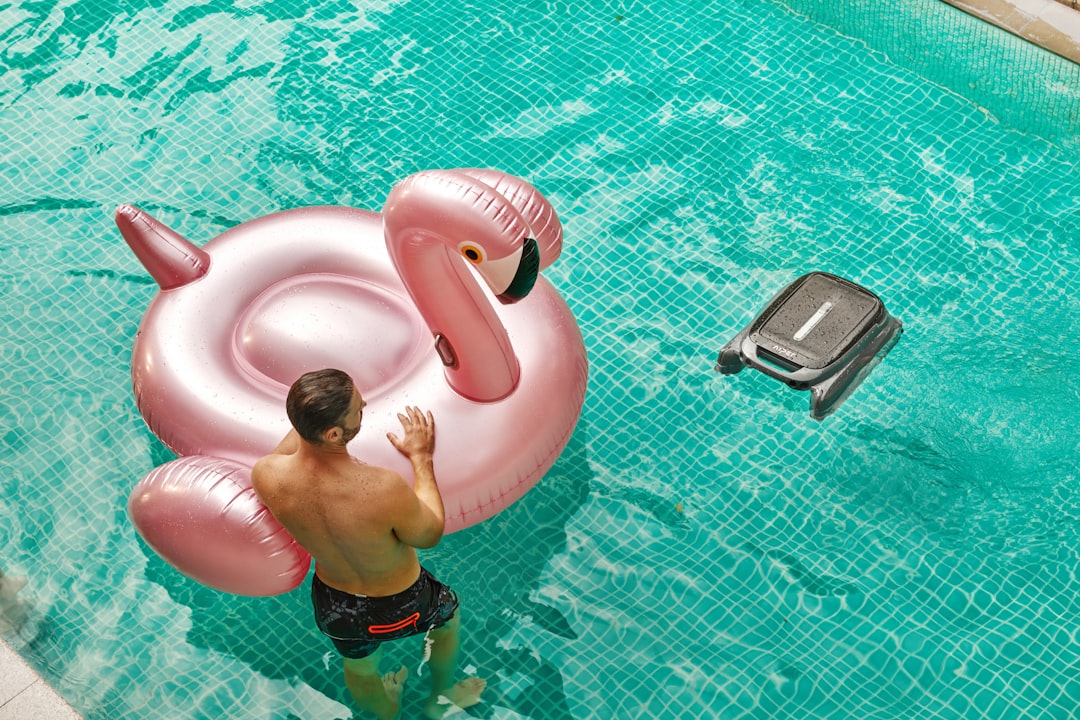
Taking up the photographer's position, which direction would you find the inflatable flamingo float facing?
facing the viewer and to the right of the viewer

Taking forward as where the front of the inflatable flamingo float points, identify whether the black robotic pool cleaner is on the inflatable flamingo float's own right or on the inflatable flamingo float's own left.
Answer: on the inflatable flamingo float's own left

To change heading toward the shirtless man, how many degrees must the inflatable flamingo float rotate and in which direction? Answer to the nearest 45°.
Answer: approximately 45° to its right

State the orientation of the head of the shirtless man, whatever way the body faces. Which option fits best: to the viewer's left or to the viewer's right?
to the viewer's right
